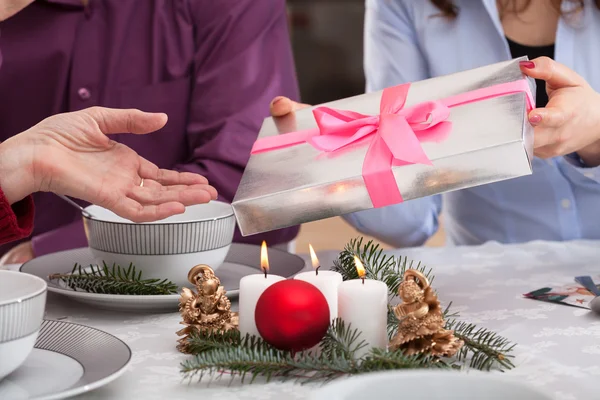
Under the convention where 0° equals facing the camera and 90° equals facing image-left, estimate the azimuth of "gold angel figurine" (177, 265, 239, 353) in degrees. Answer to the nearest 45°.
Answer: approximately 0°

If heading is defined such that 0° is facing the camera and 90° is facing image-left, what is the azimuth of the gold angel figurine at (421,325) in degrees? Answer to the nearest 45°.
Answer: approximately 45°
